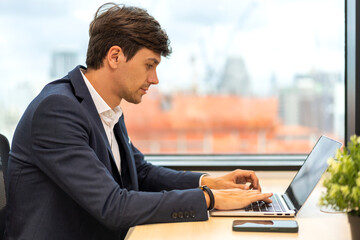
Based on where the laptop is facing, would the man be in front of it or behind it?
in front

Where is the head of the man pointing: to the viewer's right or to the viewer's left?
to the viewer's right

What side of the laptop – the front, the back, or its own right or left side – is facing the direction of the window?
right

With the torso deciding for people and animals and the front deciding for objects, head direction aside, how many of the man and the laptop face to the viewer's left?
1

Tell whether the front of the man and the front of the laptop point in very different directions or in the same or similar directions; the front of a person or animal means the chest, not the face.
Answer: very different directions

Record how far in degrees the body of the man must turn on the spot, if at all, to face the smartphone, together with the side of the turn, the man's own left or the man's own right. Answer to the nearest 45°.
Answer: approximately 45° to the man's own right

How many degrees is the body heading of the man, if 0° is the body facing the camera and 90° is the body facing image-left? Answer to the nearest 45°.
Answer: approximately 270°

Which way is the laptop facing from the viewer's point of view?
to the viewer's left

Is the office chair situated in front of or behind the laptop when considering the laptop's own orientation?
in front

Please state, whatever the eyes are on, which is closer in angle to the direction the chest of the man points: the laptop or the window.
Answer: the laptop
